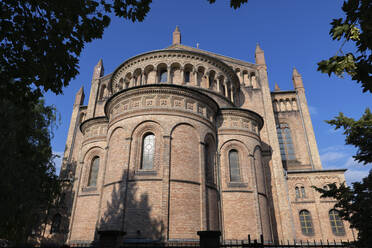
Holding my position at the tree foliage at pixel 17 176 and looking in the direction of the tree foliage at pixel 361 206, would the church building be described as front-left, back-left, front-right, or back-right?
front-left

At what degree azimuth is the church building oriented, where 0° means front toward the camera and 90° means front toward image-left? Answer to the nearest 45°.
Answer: approximately 180°

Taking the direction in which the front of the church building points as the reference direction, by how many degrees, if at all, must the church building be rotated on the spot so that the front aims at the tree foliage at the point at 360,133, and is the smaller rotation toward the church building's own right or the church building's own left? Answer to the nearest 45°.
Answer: approximately 135° to the church building's own right

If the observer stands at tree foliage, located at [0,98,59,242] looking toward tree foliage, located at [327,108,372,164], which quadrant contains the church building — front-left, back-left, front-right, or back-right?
front-left

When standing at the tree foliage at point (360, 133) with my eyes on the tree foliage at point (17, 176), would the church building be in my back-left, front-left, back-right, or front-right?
front-right

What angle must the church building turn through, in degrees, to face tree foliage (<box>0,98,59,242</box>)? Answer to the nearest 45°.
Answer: approximately 135° to its left

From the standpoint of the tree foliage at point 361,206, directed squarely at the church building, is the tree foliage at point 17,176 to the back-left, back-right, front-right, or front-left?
front-left
